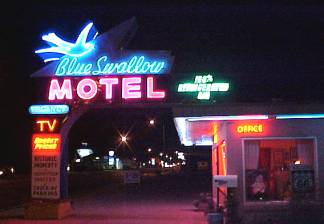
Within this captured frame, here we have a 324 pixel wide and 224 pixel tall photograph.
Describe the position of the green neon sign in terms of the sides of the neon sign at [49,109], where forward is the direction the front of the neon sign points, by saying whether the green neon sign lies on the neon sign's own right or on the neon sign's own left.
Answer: on the neon sign's own left

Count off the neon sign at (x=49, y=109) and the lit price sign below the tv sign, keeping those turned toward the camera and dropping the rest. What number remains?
2

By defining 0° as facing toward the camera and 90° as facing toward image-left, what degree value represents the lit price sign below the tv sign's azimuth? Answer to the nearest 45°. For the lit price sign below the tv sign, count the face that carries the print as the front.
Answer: approximately 0°

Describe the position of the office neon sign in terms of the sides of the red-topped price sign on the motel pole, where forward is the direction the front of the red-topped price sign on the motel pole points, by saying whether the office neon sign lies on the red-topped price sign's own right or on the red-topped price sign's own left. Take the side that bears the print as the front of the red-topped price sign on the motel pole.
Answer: on the red-topped price sign's own left

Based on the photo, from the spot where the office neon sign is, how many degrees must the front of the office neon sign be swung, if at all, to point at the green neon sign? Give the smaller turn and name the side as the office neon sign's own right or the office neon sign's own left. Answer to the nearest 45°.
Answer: approximately 90° to the office neon sign's own right
